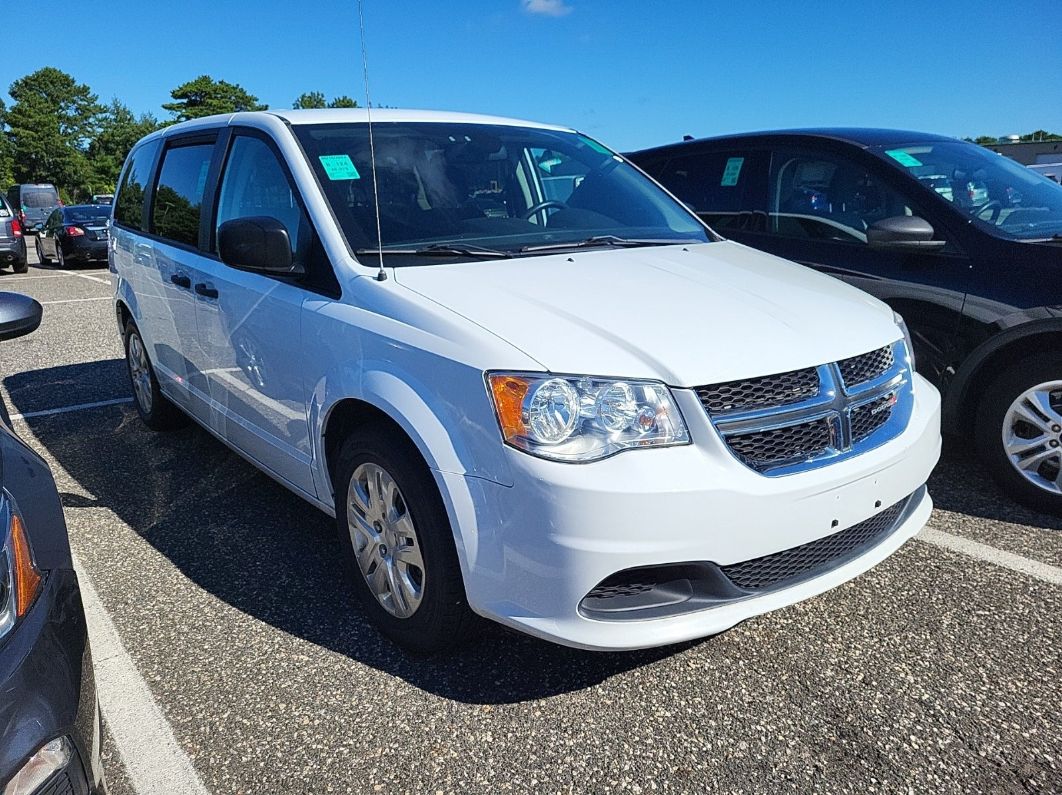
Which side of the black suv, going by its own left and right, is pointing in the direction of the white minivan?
right

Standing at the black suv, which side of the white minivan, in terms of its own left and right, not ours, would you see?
left

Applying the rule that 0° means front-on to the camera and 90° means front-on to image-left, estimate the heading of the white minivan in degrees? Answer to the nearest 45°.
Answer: approximately 315°

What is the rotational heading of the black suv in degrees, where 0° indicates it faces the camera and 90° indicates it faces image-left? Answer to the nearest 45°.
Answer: approximately 315°
